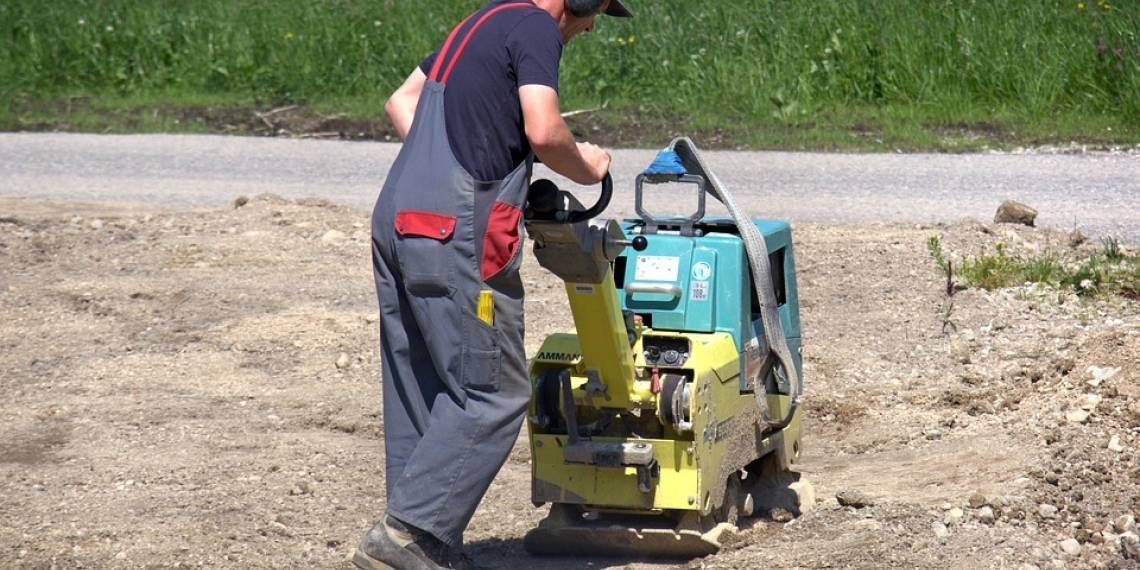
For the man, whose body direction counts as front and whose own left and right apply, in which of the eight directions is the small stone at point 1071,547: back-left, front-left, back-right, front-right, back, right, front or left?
front-right

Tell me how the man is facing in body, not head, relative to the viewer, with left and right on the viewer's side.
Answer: facing away from the viewer and to the right of the viewer

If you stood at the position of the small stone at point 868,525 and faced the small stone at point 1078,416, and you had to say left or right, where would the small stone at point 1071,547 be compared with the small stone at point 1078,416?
right

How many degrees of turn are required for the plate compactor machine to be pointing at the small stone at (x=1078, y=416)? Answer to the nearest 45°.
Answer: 0° — it already faces it

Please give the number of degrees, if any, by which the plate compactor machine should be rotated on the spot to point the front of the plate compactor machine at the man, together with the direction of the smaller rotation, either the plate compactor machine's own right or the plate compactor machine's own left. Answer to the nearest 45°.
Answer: approximately 180°

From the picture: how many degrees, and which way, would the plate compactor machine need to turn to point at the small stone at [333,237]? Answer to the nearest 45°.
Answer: approximately 90° to its left

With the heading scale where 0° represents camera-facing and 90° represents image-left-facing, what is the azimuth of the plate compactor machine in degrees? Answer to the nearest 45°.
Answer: approximately 225°

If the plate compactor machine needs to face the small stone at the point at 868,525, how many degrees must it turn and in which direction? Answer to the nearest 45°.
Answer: approximately 45° to its right
